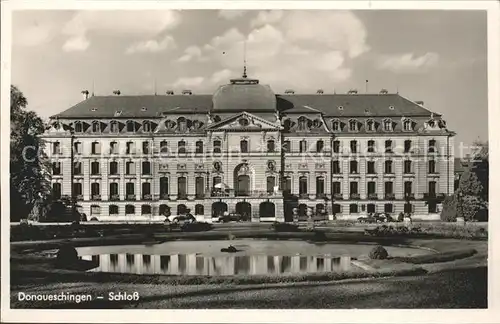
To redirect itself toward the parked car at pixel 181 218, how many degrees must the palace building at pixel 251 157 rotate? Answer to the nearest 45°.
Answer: approximately 90° to its right

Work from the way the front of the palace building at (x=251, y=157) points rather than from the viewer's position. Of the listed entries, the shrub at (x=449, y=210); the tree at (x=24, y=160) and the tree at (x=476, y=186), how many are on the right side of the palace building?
1

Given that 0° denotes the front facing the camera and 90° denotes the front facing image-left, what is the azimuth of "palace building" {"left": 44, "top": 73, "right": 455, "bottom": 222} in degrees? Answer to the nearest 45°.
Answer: approximately 0°
